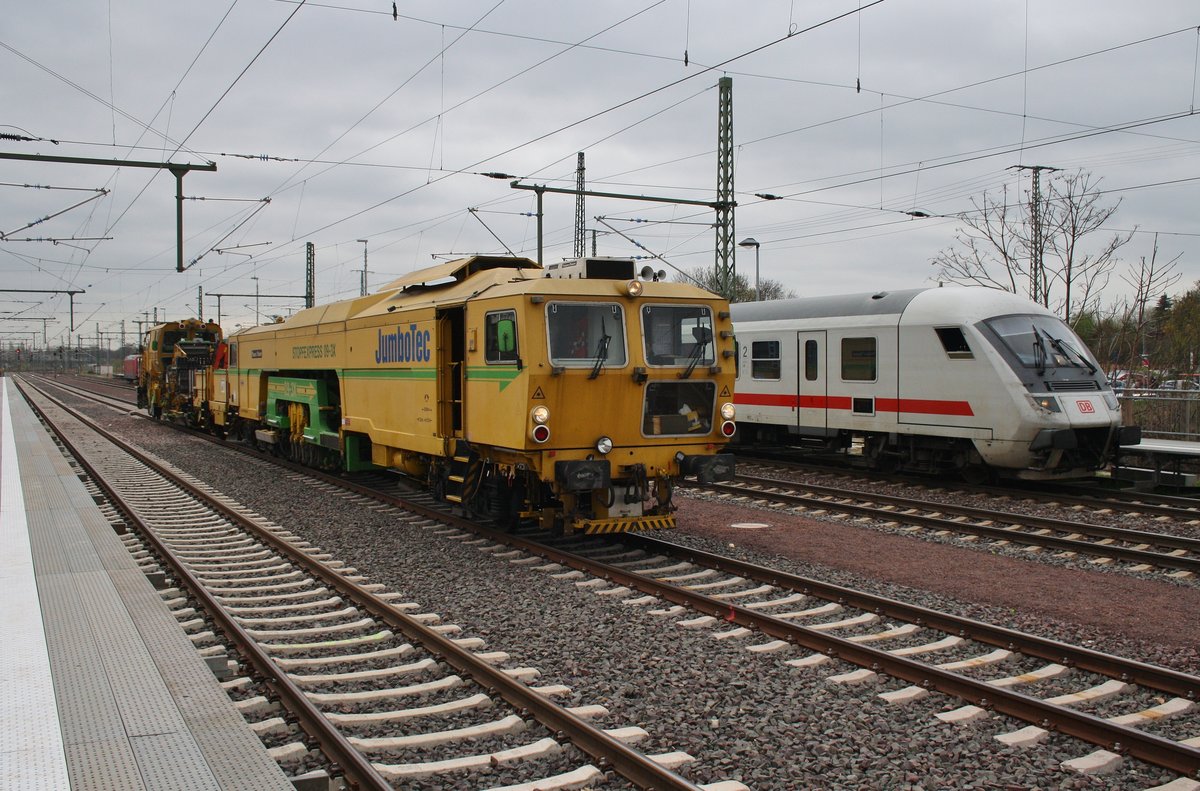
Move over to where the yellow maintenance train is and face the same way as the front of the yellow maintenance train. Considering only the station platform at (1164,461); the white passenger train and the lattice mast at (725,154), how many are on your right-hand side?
0

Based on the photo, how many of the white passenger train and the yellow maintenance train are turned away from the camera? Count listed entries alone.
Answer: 0

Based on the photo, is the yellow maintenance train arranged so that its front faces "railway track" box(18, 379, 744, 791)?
no

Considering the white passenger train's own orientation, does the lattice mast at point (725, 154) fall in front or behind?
behind

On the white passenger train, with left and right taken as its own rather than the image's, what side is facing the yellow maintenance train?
right

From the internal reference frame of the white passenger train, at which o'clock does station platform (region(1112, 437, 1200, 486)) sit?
The station platform is roughly at 10 o'clock from the white passenger train.

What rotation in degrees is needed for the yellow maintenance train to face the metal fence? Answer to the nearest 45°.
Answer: approximately 90° to its left

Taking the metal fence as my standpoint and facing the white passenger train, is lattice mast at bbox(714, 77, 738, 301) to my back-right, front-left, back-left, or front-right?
front-right

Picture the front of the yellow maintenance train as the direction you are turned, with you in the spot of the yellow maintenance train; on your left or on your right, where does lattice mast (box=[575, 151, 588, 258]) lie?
on your left

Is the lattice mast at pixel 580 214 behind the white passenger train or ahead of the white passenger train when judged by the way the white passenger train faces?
behind

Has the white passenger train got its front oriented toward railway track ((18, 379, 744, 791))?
no

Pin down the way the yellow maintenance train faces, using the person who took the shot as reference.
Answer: facing the viewer and to the right of the viewer

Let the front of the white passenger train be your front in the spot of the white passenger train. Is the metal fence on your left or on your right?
on your left

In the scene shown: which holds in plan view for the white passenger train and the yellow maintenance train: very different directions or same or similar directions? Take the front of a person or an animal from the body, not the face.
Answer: same or similar directions

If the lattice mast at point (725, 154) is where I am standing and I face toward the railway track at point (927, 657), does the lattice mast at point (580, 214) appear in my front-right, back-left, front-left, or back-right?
back-right

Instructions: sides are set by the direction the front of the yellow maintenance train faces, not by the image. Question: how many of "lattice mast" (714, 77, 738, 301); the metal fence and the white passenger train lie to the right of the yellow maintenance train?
0

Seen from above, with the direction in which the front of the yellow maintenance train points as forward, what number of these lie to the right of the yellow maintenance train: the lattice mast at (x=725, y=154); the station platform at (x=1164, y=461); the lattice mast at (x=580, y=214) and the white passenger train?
0

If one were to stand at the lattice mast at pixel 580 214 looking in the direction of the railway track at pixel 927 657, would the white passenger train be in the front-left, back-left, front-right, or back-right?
front-left
